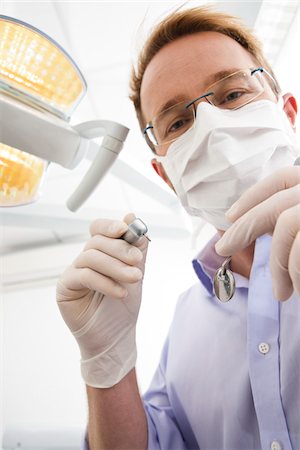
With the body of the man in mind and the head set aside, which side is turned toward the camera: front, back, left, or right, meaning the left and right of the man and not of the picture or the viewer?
front

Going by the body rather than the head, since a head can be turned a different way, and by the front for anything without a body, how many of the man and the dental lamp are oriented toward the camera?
2

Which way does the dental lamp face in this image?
toward the camera
